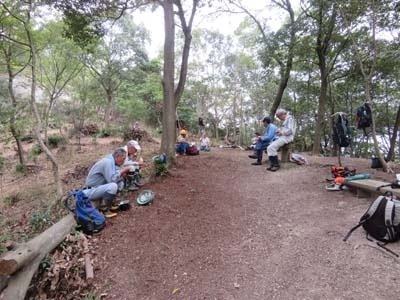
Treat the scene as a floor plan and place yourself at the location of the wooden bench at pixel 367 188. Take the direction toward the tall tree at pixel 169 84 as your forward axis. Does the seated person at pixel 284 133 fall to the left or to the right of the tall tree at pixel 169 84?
right

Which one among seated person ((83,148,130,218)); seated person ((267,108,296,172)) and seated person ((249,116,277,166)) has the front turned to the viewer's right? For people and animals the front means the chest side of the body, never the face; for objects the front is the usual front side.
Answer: seated person ((83,148,130,218))

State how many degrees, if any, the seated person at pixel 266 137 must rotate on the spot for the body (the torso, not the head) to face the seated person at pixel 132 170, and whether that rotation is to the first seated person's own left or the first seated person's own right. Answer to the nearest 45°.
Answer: approximately 45° to the first seated person's own left

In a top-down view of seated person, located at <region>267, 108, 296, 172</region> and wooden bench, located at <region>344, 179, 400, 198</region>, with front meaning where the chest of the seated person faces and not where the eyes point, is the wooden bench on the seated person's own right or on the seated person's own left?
on the seated person's own left

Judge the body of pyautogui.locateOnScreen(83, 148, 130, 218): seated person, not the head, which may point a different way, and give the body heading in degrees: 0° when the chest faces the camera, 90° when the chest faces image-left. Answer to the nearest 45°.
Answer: approximately 270°

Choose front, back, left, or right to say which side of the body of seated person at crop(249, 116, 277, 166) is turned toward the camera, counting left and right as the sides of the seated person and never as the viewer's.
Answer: left

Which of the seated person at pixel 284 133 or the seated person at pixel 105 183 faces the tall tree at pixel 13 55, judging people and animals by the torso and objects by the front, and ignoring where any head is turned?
the seated person at pixel 284 133

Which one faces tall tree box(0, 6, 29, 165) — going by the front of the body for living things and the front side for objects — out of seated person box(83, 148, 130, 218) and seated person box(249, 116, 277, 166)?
seated person box(249, 116, 277, 166)

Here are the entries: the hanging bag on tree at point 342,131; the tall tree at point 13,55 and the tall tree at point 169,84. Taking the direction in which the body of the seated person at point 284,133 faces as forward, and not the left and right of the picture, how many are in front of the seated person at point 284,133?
2

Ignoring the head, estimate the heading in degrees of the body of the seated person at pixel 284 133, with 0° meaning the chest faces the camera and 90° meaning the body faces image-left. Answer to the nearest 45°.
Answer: approximately 90°

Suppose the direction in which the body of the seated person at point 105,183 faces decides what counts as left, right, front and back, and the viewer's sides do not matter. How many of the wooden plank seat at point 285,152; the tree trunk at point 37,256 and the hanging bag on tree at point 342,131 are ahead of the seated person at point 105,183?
2
